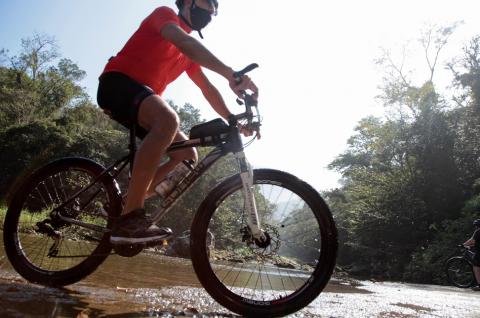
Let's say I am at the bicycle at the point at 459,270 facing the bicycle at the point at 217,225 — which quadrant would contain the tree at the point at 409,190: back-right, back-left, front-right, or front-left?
back-right

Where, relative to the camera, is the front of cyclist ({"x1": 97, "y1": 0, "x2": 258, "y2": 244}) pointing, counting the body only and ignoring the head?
to the viewer's right

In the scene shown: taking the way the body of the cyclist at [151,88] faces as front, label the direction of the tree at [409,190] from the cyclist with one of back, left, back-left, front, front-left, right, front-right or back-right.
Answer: front-left

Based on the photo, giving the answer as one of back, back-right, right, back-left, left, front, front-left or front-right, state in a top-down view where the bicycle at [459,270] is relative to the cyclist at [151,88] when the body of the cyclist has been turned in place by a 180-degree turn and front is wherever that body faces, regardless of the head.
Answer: back-right
